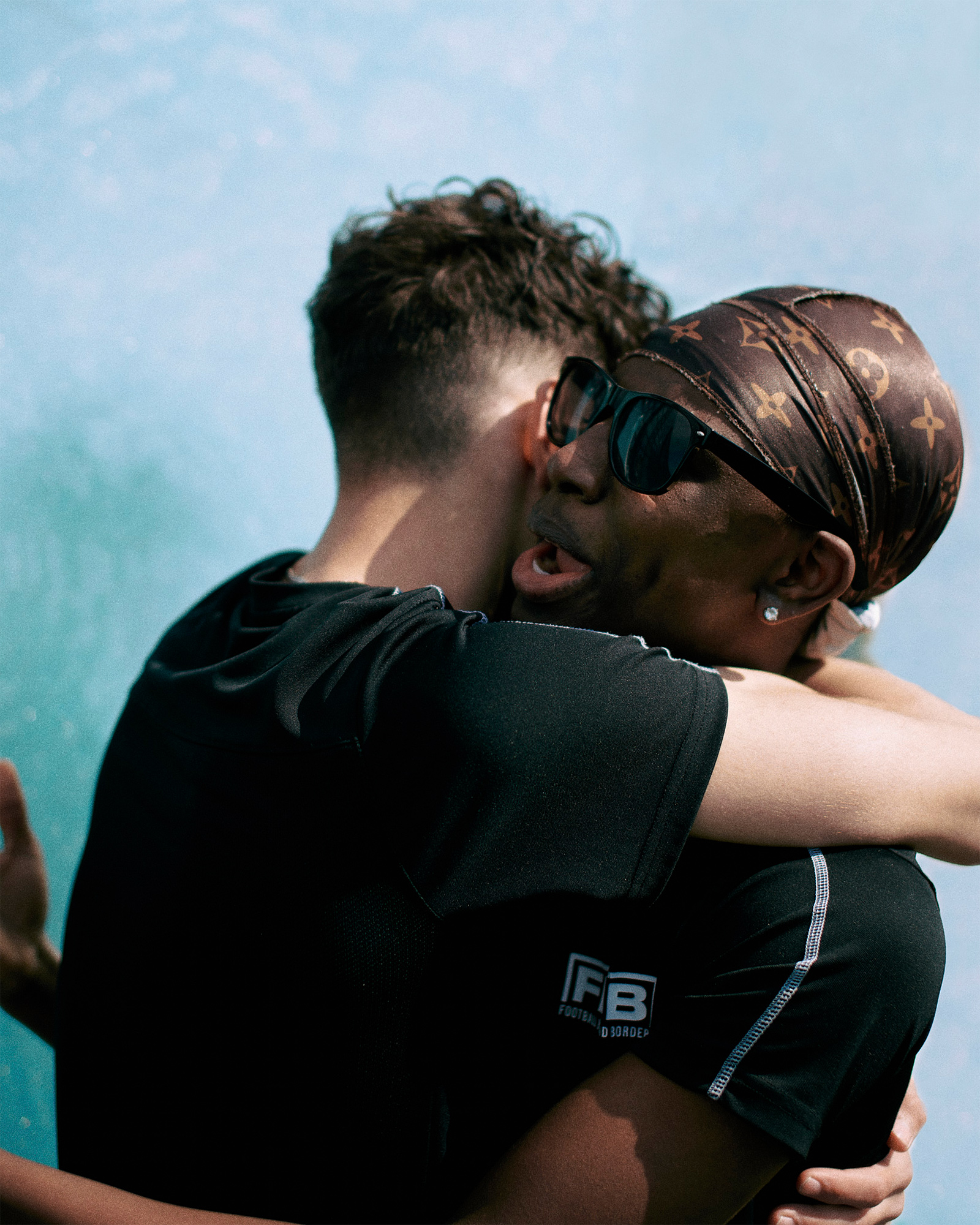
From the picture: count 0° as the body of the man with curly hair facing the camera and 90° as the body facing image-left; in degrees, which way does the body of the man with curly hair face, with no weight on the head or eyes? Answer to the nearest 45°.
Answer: approximately 225°
